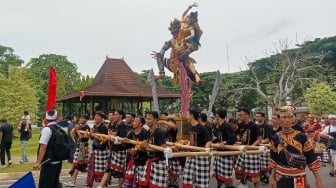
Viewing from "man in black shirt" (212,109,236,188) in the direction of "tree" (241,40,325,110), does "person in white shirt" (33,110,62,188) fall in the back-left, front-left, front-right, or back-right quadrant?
back-left

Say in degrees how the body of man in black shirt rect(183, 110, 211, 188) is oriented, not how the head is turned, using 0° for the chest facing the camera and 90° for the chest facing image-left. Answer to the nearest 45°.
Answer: approximately 45°

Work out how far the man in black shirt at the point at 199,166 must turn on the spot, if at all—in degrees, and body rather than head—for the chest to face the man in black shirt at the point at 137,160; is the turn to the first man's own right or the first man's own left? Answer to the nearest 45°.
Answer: approximately 45° to the first man's own right

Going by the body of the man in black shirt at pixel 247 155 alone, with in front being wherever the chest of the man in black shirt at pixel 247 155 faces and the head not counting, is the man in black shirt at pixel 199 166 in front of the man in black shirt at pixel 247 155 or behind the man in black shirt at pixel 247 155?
in front

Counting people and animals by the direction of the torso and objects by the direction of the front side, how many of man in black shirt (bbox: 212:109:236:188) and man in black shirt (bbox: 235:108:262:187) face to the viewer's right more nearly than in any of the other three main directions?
0

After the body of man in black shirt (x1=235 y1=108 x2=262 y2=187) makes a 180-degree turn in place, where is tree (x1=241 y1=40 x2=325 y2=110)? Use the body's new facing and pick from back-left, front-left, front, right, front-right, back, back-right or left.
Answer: front-left
